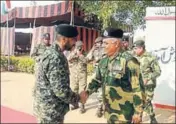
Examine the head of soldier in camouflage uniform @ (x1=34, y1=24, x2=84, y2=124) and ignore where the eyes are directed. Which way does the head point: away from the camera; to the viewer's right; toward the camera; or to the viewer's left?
to the viewer's right

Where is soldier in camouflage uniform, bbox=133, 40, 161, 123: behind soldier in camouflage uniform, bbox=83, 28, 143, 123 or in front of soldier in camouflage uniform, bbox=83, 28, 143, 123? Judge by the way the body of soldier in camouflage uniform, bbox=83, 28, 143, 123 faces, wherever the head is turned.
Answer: behind

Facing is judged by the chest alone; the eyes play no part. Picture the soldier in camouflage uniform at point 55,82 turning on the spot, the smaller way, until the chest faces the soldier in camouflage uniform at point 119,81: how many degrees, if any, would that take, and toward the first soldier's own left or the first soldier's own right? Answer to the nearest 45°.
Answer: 0° — they already face them

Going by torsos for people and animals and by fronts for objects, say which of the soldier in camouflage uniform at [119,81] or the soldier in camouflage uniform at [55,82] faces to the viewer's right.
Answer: the soldier in camouflage uniform at [55,82]

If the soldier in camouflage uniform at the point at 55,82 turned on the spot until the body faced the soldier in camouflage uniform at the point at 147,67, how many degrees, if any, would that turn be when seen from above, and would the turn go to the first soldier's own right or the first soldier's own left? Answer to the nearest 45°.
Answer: approximately 45° to the first soldier's own left

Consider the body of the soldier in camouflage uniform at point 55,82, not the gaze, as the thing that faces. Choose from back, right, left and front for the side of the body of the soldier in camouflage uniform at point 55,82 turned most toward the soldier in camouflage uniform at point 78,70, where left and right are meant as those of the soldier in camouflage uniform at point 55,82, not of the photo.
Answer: left

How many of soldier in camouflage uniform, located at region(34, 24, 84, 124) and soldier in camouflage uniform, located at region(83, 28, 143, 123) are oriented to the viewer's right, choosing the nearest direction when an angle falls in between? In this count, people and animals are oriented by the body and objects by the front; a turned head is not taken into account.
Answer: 1

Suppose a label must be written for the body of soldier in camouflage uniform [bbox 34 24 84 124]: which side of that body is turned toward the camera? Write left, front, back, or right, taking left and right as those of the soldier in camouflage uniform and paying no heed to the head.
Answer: right
